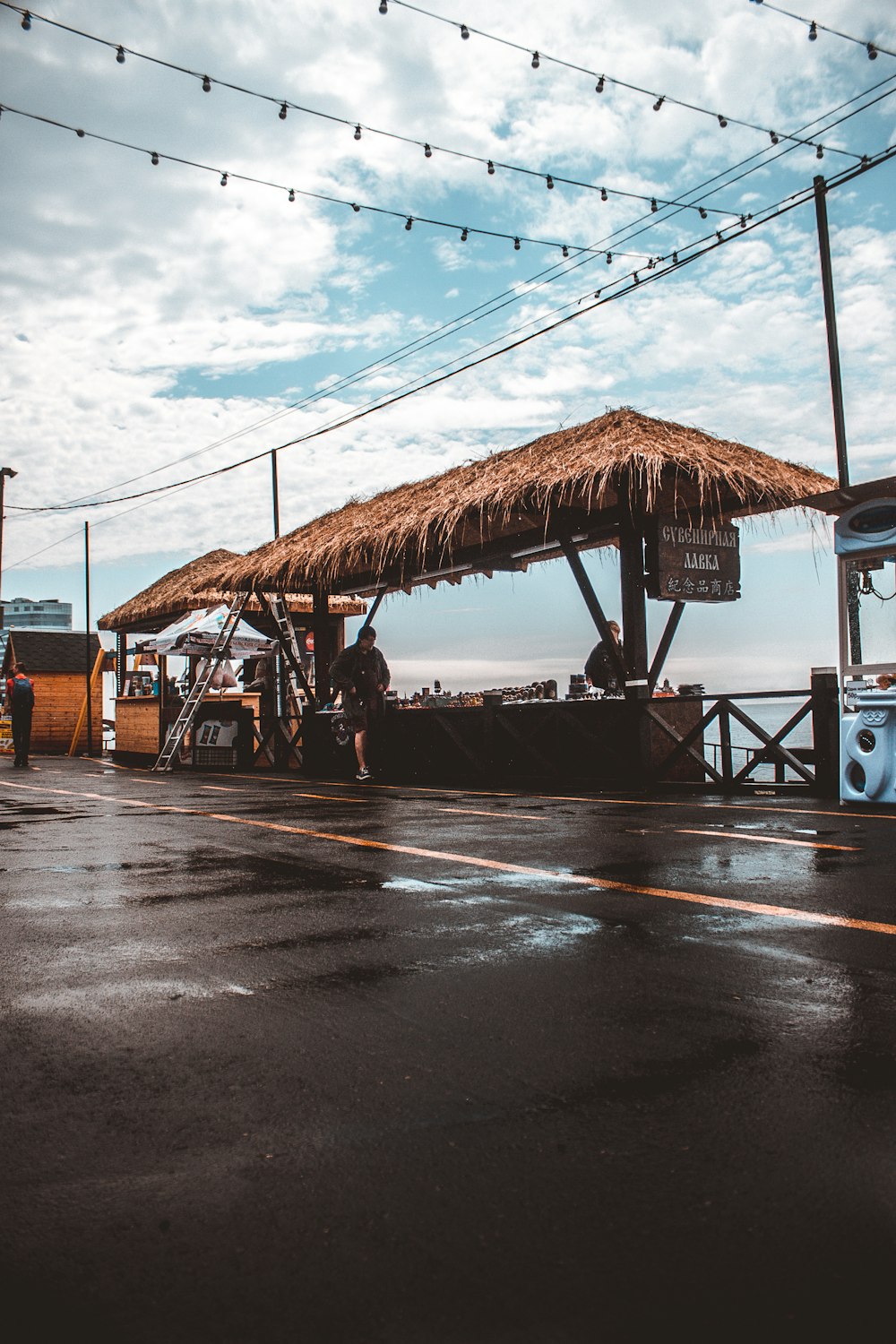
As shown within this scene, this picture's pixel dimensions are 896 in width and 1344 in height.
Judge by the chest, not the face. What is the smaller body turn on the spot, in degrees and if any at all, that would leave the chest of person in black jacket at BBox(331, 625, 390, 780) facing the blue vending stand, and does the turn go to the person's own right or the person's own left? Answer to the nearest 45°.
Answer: approximately 45° to the person's own left

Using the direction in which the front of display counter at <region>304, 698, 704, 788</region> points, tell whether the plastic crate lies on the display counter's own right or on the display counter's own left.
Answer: on the display counter's own right

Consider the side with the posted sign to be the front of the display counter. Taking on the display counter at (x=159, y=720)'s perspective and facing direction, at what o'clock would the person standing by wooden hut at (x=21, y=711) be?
The person standing by wooden hut is roughly at 4 o'clock from the display counter.

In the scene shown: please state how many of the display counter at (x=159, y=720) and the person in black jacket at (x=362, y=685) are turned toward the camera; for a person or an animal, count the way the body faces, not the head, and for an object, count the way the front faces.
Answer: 2

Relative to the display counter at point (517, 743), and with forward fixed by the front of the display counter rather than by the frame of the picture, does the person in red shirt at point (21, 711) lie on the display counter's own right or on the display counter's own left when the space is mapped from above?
on the display counter's own right

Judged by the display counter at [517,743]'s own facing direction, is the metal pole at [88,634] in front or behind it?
behind

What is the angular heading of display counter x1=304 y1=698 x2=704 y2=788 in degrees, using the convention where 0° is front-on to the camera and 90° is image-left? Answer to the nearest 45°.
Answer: approximately 0°
